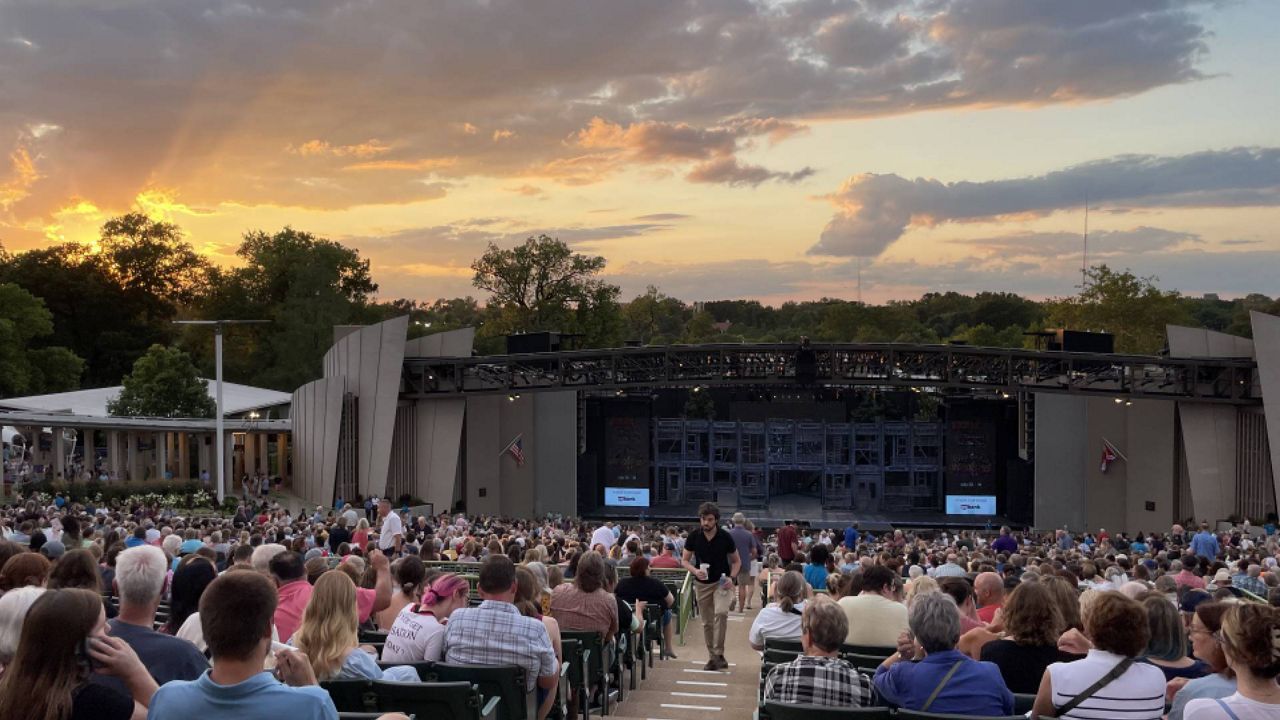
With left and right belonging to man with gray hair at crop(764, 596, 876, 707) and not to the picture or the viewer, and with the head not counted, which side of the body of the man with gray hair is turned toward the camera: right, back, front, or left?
back

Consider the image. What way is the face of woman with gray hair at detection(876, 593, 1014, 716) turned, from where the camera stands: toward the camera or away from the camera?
away from the camera

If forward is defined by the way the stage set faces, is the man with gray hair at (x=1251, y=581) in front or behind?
in front

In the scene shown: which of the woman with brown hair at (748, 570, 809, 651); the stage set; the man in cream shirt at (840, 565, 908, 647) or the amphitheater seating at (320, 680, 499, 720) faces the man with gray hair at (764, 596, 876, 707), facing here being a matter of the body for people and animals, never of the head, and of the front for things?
the stage set

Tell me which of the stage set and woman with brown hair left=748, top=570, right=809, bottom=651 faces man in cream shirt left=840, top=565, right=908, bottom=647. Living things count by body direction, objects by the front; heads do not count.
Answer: the stage set

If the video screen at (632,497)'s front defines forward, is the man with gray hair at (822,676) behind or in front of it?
in front

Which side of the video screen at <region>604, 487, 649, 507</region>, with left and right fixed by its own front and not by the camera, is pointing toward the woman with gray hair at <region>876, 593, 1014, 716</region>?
front

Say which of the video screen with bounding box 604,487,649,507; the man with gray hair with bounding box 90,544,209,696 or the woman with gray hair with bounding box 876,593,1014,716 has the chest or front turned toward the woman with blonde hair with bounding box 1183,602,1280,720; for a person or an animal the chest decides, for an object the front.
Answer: the video screen

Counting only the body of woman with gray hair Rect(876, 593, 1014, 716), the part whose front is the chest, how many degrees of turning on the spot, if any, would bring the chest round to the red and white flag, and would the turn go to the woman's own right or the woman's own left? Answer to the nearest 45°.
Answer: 0° — they already face it

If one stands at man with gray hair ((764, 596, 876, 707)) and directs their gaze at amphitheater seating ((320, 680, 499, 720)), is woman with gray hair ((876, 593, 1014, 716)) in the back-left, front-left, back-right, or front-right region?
back-left

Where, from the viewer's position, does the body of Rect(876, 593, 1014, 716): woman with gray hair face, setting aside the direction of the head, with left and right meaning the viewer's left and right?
facing away from the viewer

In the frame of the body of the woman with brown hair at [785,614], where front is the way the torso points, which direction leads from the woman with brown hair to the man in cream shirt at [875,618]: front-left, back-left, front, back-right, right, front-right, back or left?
back-right

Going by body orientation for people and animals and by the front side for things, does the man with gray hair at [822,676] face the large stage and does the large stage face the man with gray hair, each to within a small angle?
yes

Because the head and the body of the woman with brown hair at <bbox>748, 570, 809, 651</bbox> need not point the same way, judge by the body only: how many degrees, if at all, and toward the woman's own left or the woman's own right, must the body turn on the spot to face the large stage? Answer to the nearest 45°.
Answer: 0° — they already face it

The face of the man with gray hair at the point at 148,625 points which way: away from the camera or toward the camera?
away from the camera

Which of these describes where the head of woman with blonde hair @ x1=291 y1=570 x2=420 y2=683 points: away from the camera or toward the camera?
away from the camera
